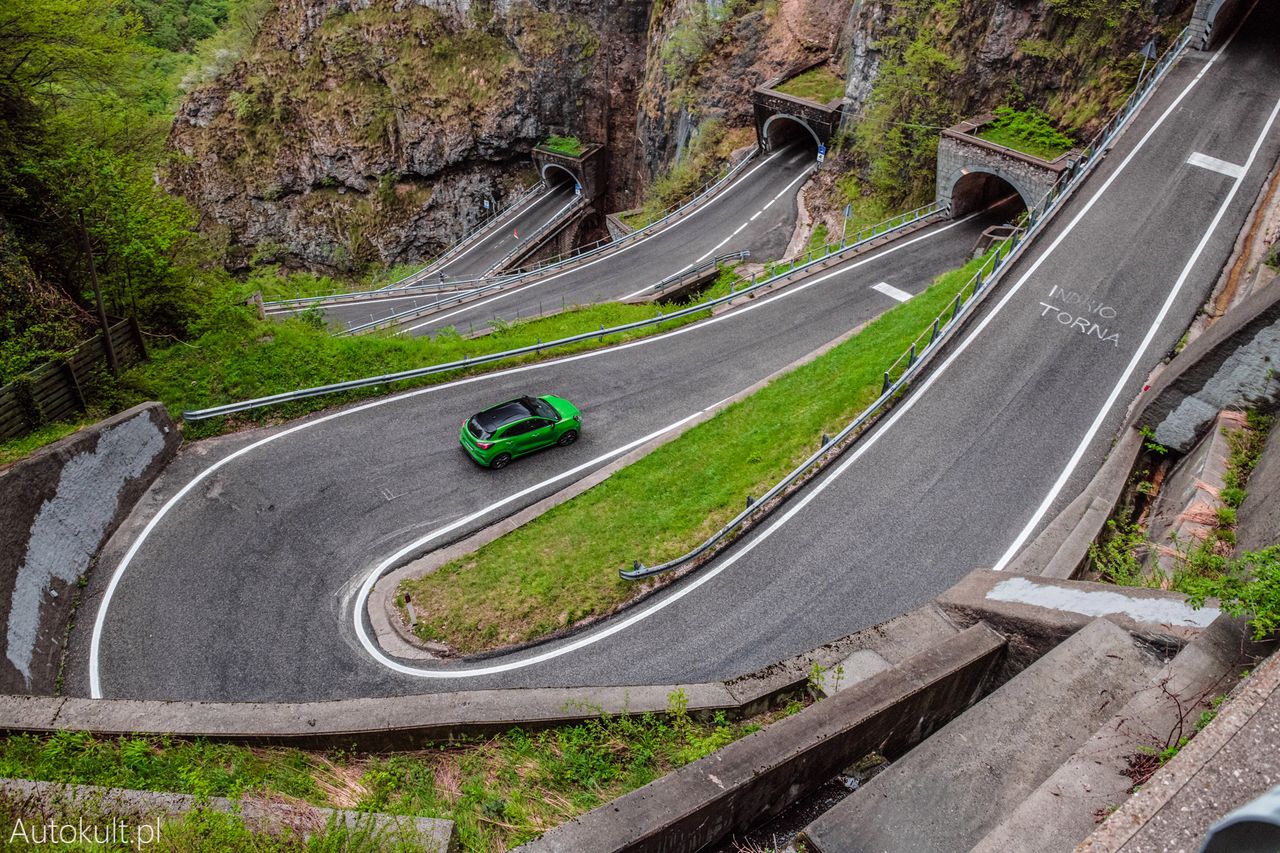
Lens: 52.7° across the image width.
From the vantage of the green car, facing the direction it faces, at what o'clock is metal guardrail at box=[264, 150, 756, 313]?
The metal guardrail is roughly at 11 o'clock from the green car.

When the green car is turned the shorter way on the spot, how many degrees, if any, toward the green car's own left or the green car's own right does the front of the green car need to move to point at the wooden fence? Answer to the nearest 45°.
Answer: approximately 135° to the green car's own left

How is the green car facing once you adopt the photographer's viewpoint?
facing away from the viewer and to the right of the viewer

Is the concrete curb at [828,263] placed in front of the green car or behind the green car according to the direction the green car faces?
in front

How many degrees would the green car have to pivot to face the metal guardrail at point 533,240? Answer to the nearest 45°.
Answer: approximately 45° to its left

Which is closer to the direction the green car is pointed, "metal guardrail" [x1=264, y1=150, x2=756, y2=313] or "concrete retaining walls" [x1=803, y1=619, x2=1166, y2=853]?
the metal guardrail

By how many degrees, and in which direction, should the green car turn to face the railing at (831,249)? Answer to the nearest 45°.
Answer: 0° — it already faces it
